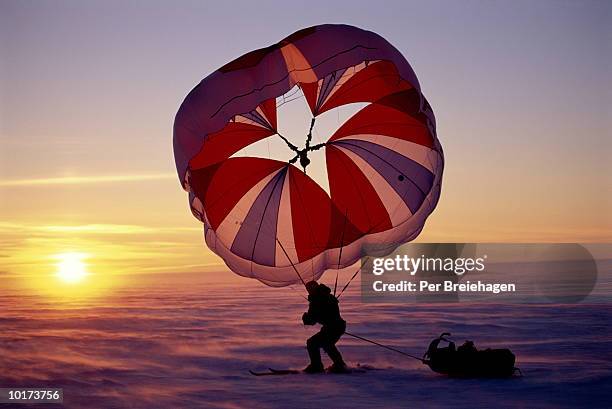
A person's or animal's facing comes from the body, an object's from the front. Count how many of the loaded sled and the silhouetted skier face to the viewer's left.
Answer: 2

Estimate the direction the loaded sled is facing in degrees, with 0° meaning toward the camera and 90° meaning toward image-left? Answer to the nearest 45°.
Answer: approximately 90°

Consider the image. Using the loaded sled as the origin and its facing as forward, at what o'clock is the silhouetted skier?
The silhouetted skier is roughly at 12 o'clock from the loaded sled.

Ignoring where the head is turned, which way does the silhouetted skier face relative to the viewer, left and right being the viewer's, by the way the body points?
facing to the left of the viewer

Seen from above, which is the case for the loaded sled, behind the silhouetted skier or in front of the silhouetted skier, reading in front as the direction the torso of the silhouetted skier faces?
behind
